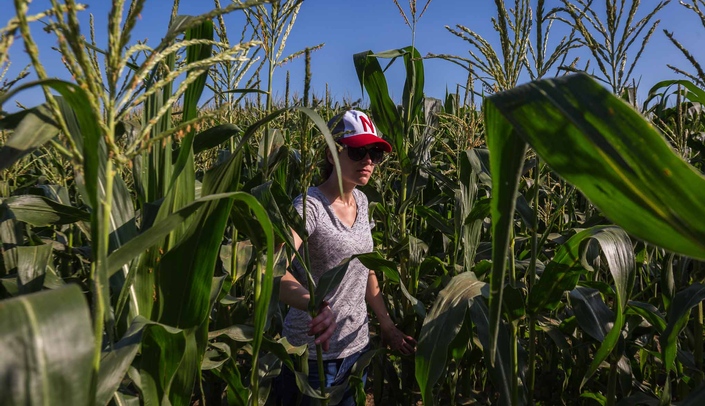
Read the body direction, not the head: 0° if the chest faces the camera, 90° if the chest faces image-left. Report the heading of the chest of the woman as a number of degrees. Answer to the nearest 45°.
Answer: approximately 315°

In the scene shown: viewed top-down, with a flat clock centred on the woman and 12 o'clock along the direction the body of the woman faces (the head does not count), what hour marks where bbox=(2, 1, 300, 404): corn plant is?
The corn plant is roughly at 2 o'clock from the woman.

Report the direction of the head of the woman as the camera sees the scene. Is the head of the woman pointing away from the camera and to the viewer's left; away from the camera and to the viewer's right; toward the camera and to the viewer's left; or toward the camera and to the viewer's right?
toward the camera and to the viewer's right

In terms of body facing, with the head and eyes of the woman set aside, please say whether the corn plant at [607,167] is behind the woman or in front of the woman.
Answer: in front
